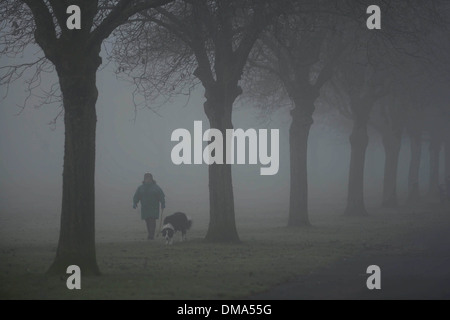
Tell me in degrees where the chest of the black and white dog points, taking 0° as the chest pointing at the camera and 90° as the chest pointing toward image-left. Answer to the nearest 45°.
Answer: approximately 45°

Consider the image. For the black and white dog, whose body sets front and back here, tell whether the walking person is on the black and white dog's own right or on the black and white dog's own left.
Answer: on the black and white dog's own right

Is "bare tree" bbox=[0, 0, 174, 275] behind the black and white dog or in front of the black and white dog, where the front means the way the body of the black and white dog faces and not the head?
in front

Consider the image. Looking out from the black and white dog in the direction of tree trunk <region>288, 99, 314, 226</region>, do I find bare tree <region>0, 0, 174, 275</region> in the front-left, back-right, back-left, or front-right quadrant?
back-right

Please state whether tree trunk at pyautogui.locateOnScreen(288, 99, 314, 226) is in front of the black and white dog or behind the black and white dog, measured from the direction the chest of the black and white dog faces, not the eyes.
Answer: behind
